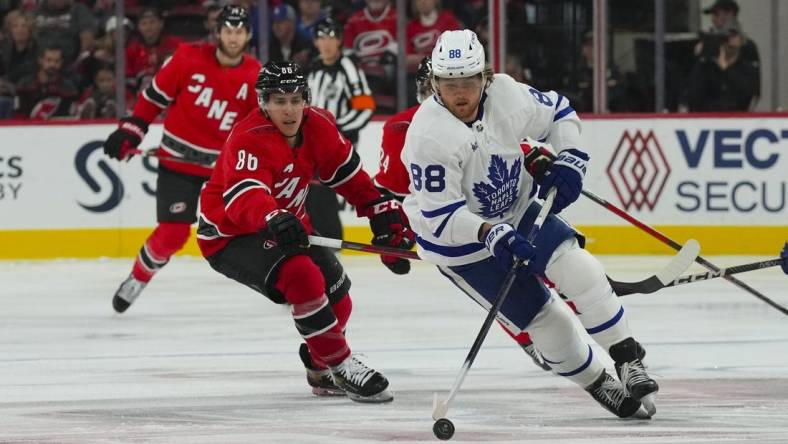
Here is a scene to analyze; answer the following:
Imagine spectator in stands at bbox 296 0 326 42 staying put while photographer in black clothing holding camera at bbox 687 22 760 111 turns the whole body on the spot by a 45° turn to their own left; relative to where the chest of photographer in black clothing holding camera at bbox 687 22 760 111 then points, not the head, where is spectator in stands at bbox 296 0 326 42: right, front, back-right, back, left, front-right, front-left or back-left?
back-right

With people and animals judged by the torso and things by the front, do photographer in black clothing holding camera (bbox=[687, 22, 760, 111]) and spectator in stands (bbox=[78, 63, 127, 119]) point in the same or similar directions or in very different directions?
same or similar directions

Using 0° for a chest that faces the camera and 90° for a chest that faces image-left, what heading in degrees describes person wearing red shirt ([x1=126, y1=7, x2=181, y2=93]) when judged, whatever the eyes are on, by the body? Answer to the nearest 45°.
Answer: approximately 0°

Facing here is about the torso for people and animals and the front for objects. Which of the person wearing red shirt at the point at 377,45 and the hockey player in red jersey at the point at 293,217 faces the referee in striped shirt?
the person wearing red shirt

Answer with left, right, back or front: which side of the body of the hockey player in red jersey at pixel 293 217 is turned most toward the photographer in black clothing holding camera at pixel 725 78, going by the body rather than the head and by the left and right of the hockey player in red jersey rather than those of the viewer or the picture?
left

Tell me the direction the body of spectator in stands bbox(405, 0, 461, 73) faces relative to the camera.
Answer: toward the camera

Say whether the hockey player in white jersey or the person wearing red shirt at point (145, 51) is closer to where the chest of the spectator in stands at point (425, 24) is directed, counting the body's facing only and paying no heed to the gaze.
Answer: the hockey player in white jersey

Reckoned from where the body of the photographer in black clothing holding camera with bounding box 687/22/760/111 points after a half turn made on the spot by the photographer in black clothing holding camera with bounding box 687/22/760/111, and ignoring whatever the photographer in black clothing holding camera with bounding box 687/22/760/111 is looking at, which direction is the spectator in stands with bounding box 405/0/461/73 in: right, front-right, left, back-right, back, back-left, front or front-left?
left

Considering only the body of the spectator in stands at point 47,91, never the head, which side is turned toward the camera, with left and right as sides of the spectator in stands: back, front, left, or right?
front

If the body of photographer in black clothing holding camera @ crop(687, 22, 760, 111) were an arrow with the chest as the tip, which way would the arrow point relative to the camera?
toward the camera

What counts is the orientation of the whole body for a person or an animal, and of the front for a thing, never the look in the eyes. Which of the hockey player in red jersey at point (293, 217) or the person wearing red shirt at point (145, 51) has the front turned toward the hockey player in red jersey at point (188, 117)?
the person wearing red shirt

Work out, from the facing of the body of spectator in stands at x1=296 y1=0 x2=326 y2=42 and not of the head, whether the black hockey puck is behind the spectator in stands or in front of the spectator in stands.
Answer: in front

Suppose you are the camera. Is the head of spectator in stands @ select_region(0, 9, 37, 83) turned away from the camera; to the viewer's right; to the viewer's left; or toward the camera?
toward the camera

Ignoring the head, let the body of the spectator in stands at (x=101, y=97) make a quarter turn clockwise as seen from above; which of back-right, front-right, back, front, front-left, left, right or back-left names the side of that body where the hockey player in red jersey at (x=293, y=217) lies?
left

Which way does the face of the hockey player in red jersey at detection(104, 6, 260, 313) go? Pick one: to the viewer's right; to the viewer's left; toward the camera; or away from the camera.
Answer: toward the camera

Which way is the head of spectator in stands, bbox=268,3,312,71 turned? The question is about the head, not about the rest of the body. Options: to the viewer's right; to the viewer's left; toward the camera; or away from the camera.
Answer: toward the camera

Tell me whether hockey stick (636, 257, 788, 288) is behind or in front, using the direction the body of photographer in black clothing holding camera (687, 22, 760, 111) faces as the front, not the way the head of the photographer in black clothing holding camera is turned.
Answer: in front
